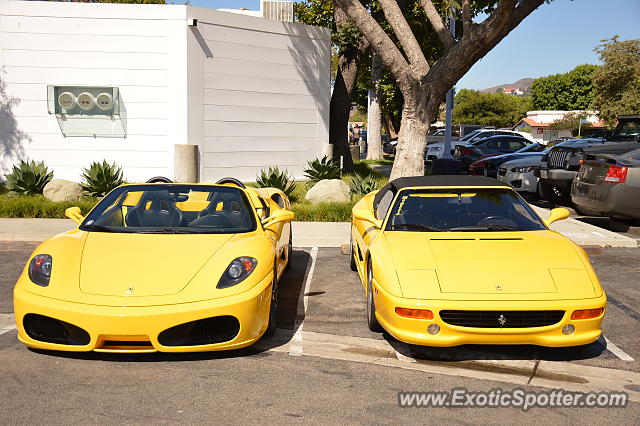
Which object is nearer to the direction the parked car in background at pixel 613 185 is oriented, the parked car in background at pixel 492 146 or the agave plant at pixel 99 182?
the parked car in background

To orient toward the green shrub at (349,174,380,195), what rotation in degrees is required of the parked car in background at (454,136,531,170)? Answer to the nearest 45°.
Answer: approximately 135° to its right

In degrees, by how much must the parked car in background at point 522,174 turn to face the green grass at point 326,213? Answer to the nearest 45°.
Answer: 0° — it already faces it

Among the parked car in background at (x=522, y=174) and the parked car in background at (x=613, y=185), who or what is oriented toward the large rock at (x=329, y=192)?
the parked car in background at (x=522, y=174)

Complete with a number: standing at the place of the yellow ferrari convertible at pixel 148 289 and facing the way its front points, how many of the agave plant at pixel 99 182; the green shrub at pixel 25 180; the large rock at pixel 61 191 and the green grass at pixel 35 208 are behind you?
4

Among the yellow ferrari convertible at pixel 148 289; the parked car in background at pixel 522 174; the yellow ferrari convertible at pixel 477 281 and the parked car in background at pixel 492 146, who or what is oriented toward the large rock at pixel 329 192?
the parked car in background at pixel 522 174

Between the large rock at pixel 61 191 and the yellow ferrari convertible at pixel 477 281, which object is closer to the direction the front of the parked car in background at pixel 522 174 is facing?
the large rock

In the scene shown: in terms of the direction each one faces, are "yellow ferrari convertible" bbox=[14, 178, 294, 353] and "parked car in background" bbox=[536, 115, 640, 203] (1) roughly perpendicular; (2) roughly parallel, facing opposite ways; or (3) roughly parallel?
roughly perpendicular

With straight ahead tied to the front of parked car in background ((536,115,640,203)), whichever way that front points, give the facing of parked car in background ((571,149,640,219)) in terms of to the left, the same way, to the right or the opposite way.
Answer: the opposite way

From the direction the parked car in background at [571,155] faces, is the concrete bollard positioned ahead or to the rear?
ahead
